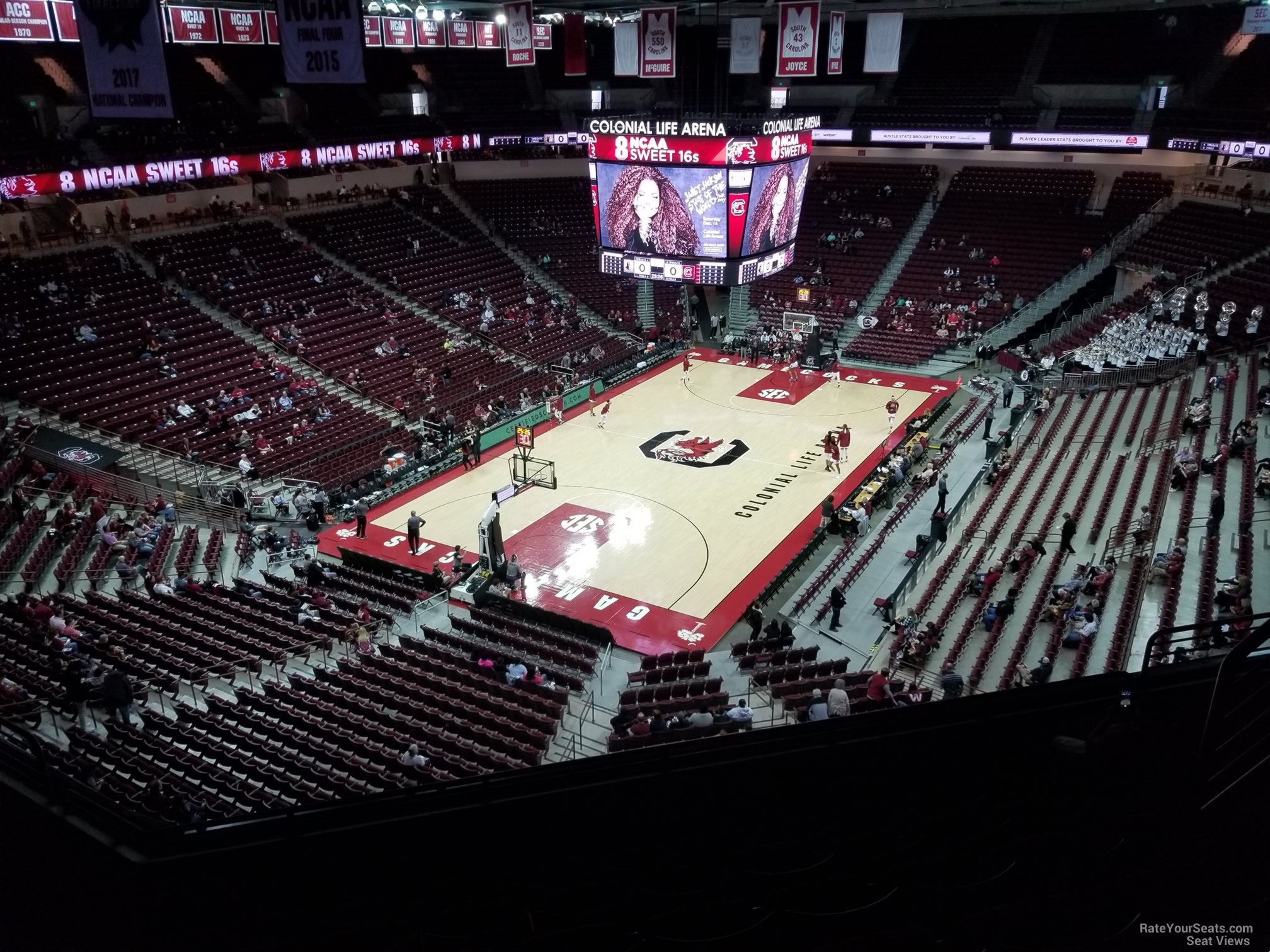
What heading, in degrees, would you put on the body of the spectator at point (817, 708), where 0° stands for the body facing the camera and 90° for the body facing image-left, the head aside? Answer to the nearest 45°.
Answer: approximately 180°

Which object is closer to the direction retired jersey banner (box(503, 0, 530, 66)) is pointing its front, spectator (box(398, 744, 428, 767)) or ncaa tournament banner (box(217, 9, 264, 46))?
the spectator

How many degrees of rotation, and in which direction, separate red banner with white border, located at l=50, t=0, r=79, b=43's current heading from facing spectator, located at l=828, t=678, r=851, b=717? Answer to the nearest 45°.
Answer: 0° — it already faces them

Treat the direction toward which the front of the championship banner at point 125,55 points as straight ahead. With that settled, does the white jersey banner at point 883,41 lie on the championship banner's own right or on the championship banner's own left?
on the championship banner's own left

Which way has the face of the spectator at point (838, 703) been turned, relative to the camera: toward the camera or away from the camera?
away from the camera

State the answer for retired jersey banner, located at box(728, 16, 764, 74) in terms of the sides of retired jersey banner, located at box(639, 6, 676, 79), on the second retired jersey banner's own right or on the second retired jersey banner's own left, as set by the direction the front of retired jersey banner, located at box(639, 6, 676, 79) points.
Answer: on the second retired jersey banner's own left

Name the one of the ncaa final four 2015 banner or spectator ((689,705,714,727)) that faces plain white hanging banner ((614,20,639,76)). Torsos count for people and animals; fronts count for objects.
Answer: the spectator

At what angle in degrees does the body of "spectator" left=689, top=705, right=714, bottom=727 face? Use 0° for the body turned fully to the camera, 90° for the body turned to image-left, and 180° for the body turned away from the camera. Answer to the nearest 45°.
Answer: approximately 180°

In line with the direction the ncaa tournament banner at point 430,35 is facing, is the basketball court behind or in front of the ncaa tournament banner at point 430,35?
in front

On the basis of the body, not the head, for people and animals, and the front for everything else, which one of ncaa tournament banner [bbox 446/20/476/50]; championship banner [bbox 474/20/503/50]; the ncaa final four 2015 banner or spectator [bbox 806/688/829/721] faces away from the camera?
the spectator

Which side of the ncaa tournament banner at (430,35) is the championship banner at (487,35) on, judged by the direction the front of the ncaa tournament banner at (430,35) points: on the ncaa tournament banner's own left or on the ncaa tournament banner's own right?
on the ncaa tournament banner's own left

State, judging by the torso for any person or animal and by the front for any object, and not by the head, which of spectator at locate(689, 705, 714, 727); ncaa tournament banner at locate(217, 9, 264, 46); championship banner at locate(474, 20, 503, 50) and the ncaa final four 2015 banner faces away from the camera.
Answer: the spectator

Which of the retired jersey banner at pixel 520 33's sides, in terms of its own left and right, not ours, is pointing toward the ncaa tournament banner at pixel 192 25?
right

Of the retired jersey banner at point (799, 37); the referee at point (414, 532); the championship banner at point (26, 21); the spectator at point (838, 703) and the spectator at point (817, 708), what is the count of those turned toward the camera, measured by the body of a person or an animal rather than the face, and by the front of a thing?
2

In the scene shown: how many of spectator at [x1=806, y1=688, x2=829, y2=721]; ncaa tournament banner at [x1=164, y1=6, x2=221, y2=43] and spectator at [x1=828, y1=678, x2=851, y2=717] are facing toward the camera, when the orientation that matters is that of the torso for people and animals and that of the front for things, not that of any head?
1

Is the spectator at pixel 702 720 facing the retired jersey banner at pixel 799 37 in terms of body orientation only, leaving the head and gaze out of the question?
yes
